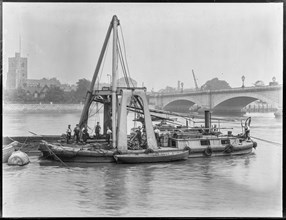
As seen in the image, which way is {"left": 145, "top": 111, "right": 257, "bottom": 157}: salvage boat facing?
to the viewer's right

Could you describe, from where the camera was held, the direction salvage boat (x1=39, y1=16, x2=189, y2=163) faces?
facing to the left of the viewer

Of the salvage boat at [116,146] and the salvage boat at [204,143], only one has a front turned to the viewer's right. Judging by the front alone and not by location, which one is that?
the salvage boat at [204,143]

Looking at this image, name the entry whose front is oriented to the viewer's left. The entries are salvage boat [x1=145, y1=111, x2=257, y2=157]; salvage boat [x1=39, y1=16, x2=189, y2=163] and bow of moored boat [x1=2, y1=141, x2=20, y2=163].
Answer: salvage boat [x1=39, y1=16, x2=189, y2=163]

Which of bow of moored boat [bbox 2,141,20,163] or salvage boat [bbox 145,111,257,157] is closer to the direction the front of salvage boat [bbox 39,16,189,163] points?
the bow of moored boat

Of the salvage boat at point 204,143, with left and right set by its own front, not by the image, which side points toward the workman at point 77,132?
back

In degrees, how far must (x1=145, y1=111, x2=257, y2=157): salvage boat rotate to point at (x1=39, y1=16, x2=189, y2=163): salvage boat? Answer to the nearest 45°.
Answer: approximately 135° to its right

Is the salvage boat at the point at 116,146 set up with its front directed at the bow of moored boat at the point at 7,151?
yes

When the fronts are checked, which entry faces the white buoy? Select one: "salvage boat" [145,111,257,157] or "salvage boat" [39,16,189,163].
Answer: "salvage boat" [39,16,189,163]
